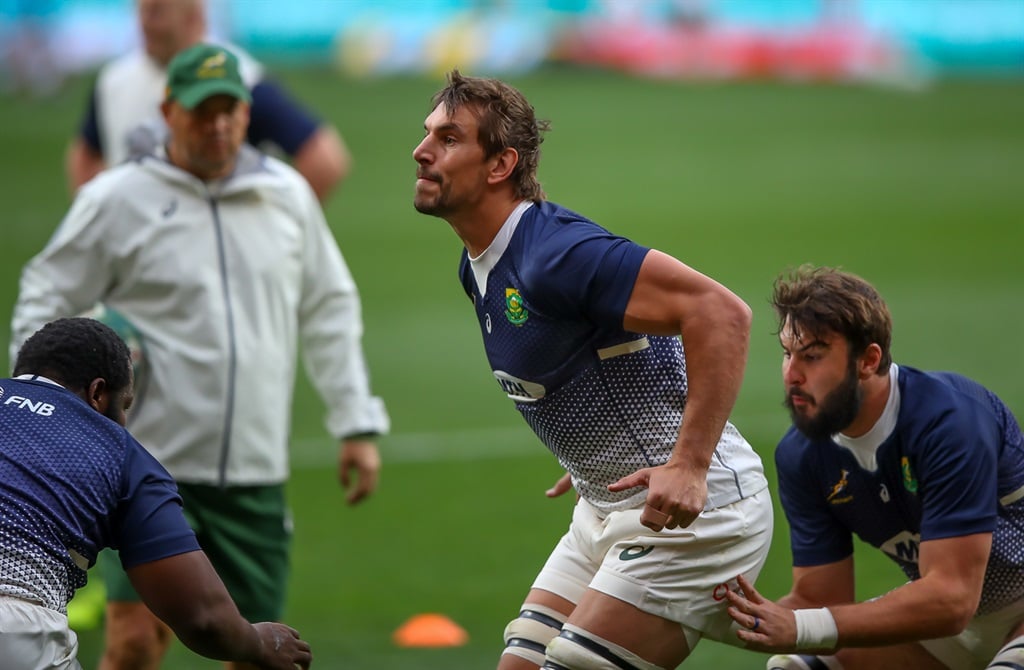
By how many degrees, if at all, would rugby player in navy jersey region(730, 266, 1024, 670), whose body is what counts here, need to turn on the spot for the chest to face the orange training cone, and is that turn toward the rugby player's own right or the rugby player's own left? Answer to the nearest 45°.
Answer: approximately 90° to the rugby player's own right

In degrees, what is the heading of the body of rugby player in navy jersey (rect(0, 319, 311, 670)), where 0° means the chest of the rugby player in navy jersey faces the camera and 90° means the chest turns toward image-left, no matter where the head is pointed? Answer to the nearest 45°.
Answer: approximately 225°

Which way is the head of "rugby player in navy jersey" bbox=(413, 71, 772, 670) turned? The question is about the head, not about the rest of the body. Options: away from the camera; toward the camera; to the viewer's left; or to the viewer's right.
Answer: to the viewer's left

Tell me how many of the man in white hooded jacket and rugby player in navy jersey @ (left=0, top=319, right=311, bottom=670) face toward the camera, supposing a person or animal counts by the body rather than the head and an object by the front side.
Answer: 1

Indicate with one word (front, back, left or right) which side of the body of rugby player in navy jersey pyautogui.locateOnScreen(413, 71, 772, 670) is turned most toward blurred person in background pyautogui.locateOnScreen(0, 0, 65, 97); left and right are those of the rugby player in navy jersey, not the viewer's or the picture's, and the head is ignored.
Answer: right

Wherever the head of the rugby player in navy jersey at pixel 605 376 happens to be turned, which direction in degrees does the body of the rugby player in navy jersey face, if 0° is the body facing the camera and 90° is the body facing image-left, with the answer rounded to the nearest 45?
approximately 45°

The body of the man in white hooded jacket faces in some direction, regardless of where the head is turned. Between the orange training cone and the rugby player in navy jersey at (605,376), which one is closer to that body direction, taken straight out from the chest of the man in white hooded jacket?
the rugby player in navy jersey

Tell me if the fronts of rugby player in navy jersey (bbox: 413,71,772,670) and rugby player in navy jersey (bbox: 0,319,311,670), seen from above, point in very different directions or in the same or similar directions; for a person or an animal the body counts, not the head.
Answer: very different directions

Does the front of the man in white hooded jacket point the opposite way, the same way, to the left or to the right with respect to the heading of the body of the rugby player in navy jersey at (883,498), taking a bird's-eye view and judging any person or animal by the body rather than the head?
to the left

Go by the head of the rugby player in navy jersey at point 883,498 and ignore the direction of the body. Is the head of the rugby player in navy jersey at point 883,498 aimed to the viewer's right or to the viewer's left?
to the viewer's left

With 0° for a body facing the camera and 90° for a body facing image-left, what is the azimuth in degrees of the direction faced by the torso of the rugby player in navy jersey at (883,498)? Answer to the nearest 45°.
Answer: approximately 45°

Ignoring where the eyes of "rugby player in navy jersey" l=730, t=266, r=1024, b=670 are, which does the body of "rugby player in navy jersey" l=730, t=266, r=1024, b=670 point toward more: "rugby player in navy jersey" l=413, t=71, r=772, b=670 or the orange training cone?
the rugby player in navy jersey

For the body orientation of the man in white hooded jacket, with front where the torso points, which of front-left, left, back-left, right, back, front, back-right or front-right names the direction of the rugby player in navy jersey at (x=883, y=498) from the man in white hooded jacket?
front-left
